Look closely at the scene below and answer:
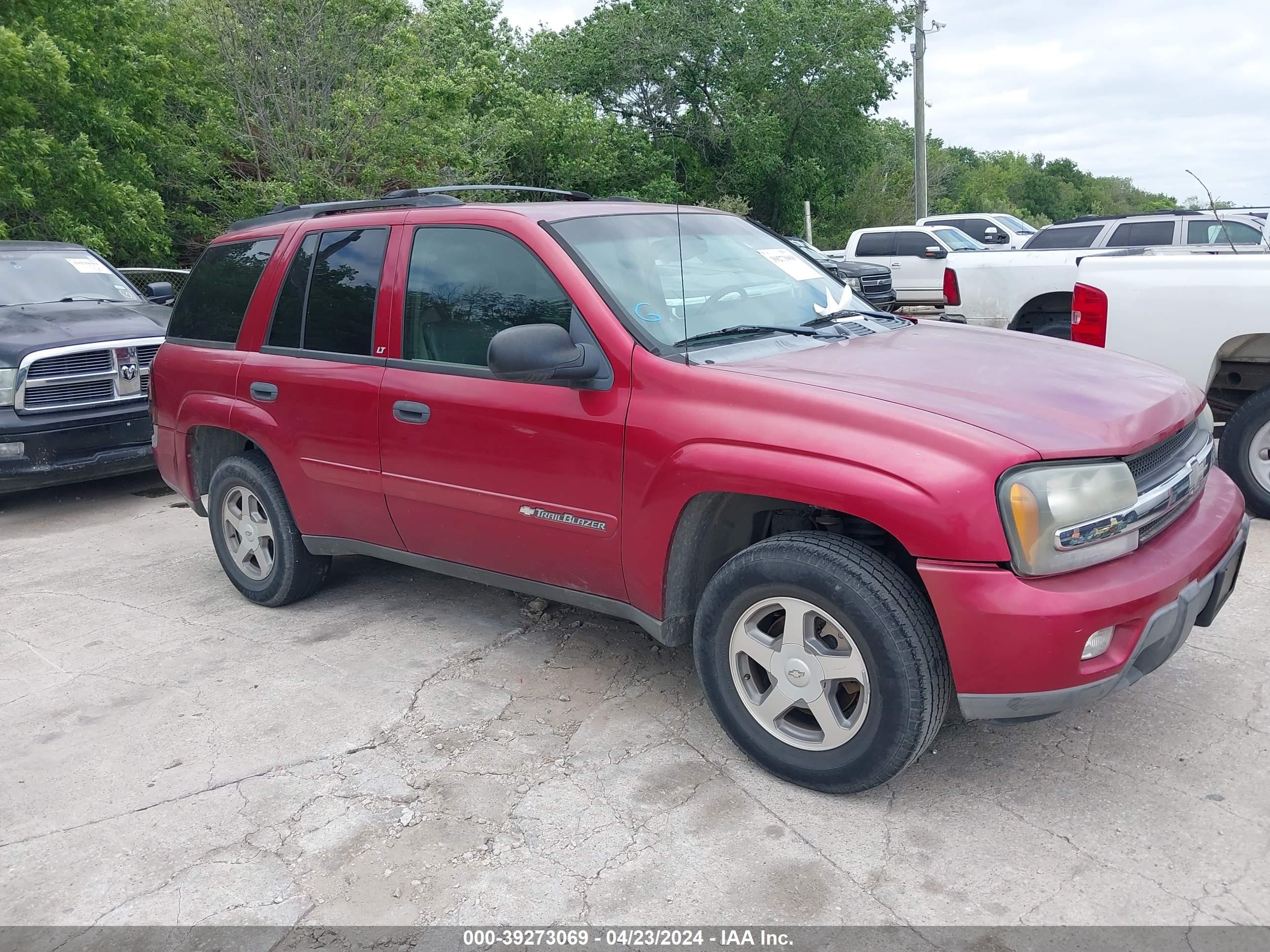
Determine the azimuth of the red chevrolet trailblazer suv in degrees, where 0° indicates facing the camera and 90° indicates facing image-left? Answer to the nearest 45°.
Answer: approximately 315°

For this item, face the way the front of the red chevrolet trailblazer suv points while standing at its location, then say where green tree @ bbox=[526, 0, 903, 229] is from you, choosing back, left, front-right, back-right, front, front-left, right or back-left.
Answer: back-left

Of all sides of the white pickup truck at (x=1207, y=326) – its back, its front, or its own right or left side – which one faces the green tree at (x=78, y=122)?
back

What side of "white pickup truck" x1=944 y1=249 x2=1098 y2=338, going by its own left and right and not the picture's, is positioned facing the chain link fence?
back

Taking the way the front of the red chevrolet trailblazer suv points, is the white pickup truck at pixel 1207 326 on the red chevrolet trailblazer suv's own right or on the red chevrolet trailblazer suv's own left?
on the red chevrolet trailblazer suv's own left

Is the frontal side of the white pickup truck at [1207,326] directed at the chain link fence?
no

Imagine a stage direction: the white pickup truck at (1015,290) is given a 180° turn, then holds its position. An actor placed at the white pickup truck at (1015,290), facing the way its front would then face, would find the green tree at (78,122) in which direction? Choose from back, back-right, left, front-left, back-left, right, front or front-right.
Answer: front

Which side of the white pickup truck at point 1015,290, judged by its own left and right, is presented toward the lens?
right

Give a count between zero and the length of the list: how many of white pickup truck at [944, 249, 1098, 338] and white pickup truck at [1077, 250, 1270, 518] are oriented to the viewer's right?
2

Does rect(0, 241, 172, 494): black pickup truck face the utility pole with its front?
no

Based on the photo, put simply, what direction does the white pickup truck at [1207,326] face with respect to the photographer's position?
facing to the right of the viewer

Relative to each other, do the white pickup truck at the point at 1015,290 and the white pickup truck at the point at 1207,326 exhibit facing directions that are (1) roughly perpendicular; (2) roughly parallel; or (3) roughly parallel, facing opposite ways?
roughly parallel

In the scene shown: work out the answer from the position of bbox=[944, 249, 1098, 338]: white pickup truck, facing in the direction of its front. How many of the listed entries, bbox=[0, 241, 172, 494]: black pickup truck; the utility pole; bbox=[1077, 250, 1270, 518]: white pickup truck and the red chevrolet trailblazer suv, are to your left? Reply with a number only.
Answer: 1

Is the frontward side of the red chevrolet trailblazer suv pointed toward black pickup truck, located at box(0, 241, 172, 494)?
no
